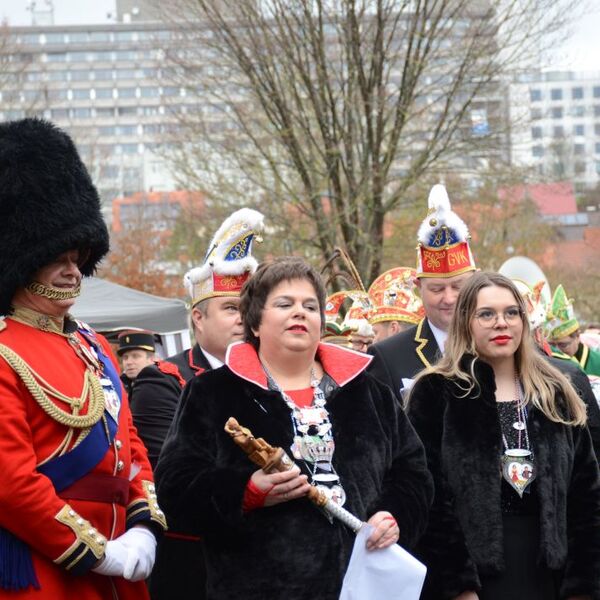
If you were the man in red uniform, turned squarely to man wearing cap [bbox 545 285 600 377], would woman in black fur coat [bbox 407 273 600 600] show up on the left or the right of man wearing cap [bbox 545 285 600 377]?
right

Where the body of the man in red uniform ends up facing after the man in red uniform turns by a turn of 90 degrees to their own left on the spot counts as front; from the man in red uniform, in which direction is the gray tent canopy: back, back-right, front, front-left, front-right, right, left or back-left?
front-left

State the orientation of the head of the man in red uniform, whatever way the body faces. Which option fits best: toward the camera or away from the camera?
toward the camera

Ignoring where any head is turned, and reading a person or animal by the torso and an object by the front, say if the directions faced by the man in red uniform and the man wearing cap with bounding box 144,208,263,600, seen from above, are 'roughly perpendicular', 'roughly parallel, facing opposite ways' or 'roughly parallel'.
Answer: roughly parallel

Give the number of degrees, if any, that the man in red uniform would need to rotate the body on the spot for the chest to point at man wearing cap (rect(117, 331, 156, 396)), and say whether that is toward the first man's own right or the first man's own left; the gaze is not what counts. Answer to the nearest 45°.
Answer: approximately 135° to the first man's own left

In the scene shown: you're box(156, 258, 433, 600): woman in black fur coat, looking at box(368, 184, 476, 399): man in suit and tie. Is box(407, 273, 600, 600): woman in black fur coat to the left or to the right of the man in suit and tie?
right

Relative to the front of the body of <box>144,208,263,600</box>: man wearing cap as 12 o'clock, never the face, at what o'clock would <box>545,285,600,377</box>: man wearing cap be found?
<box>545,285,600,377</box>: man wearing cap is roughly at 9 o'clock from <box>144,208,263,600</box>: man wearing cap.

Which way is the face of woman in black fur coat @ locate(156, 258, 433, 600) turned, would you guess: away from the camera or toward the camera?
toward the camera

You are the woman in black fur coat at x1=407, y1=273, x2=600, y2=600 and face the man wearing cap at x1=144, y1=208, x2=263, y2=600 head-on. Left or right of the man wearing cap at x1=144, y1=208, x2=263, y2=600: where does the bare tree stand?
right

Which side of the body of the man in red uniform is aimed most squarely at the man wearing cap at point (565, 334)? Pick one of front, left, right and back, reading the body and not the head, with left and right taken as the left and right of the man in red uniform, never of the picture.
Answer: left

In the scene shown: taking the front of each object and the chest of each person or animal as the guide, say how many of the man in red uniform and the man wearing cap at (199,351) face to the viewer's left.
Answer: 0

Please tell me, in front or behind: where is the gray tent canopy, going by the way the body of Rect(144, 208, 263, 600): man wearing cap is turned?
behind

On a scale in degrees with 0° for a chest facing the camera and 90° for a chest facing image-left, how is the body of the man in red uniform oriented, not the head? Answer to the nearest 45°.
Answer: approximately 315°

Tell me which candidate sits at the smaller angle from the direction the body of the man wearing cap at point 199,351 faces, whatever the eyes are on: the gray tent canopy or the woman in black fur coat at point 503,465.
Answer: the woman in black fur coat

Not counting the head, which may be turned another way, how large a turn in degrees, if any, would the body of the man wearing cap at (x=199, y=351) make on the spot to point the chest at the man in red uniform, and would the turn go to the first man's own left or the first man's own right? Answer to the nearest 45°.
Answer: approximately 45° to the first man's own right

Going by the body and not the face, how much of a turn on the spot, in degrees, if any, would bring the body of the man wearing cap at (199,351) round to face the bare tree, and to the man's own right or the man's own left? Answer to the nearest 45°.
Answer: approximately 135° to the man's own left
